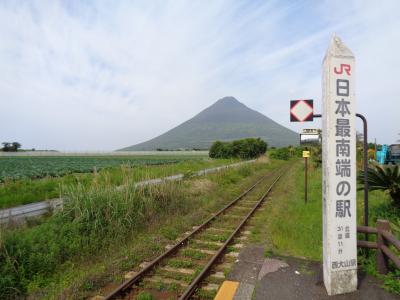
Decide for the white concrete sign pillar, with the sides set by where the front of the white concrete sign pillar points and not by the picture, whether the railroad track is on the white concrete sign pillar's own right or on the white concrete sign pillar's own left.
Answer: on the white concrete sign pillar's own right

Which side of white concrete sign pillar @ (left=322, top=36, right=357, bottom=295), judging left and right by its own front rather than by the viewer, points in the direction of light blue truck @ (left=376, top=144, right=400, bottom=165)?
back

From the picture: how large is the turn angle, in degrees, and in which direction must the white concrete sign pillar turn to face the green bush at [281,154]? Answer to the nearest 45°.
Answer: approximately 180°

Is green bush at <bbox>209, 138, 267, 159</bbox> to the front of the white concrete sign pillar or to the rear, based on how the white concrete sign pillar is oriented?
to the rear

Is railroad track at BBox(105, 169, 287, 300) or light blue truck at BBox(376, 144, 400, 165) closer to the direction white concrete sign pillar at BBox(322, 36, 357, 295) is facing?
the railroad track

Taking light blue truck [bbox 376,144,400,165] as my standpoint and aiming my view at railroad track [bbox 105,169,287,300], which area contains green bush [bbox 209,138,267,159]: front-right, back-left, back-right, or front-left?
back-right

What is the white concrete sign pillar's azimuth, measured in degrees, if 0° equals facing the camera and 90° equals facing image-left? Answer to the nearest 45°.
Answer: approximately 0°

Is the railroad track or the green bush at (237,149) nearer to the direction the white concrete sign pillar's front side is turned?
the railroad track
